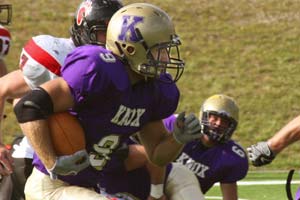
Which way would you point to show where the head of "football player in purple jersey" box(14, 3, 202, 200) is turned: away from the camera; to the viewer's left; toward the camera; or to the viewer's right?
to the viewer's right

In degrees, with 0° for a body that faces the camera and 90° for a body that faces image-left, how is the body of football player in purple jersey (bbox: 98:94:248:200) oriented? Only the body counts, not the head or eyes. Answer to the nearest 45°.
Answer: approximately 45°

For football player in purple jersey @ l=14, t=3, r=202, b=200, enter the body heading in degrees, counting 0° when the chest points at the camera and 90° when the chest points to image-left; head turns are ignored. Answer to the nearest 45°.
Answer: approximately 315°
